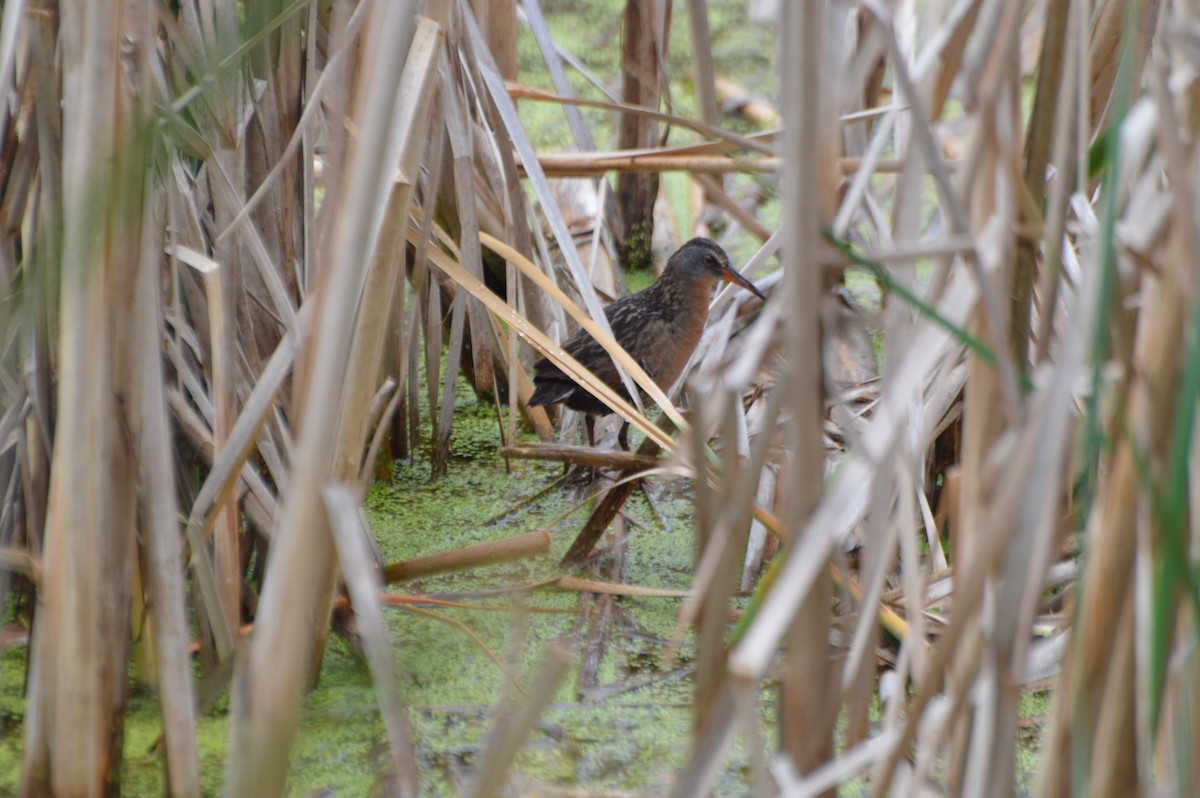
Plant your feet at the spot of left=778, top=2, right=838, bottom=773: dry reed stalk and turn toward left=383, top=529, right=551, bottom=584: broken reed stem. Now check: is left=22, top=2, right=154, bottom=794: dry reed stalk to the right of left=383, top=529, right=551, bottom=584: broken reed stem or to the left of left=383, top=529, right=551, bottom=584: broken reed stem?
left

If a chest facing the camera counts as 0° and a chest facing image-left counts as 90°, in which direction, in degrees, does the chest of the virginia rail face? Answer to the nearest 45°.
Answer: approximately 270°

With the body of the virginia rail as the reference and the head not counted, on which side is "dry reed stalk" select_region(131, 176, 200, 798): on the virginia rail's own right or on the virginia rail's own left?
on the virginia rail's own right

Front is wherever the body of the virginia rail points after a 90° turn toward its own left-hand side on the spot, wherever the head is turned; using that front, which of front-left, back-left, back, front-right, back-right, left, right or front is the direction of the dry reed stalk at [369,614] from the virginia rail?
back

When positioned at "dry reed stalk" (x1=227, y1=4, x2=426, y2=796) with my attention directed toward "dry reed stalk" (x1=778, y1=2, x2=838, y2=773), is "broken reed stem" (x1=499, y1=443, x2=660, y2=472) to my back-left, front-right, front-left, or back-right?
front-left

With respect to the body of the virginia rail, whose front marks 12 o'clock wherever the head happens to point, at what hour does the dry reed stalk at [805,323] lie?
The dry reed stalk is roughly at 3 o'clock from the virginia rail.

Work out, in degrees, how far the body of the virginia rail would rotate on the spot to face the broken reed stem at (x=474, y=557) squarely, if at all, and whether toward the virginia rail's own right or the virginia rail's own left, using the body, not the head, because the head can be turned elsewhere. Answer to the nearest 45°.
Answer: approximately 90° to the virginia rail's own right
